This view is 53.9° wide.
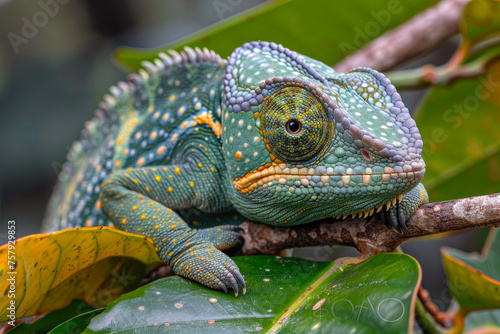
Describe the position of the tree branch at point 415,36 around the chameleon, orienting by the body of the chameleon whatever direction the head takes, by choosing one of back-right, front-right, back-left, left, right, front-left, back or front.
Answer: left

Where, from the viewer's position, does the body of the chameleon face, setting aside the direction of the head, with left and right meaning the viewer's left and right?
facing the viewer and to the right of the viewer

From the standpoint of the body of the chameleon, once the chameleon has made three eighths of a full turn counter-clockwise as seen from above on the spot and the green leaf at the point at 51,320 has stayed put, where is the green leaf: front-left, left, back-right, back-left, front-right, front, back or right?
left

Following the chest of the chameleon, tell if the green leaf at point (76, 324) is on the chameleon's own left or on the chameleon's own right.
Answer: on the chameleon's own right

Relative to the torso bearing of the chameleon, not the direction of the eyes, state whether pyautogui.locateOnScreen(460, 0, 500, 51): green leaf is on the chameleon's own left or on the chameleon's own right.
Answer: on the chameleon's own left

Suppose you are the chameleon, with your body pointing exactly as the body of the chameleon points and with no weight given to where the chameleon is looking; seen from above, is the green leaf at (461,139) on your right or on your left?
on your left

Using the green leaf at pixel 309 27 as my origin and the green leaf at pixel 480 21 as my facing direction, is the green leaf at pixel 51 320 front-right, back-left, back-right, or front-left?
back-right
